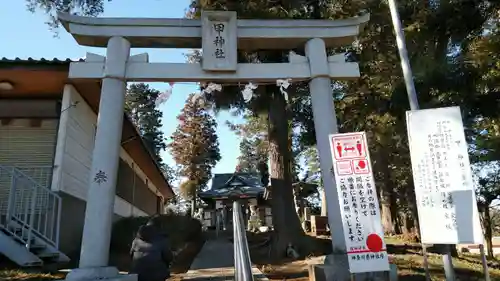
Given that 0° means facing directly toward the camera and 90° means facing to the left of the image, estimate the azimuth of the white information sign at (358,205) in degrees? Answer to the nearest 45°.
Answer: approximately 0°

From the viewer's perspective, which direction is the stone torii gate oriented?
toward the camera

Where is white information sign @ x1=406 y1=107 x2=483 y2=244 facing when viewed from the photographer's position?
facing the viewer

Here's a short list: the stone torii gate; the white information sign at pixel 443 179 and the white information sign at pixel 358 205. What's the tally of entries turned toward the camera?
3

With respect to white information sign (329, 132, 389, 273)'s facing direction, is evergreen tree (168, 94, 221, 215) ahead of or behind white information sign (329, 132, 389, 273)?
behind

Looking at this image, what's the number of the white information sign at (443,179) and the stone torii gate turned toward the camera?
2

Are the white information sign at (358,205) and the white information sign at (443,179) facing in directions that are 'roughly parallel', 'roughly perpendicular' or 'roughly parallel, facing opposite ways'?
roughly parallel

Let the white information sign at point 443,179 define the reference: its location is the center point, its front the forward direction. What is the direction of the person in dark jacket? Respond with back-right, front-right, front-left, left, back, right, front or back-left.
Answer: right

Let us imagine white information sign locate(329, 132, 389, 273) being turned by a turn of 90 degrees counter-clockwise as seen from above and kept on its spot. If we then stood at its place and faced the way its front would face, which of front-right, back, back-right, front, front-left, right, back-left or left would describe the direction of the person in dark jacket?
back

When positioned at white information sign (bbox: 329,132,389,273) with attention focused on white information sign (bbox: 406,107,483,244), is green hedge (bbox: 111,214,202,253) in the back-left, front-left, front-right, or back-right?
back-left

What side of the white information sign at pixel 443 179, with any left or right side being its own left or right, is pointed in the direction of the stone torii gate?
right

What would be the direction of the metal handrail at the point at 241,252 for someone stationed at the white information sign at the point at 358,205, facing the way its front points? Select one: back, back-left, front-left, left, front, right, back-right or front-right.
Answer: right

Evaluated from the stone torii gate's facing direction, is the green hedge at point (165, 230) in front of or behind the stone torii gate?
behind
